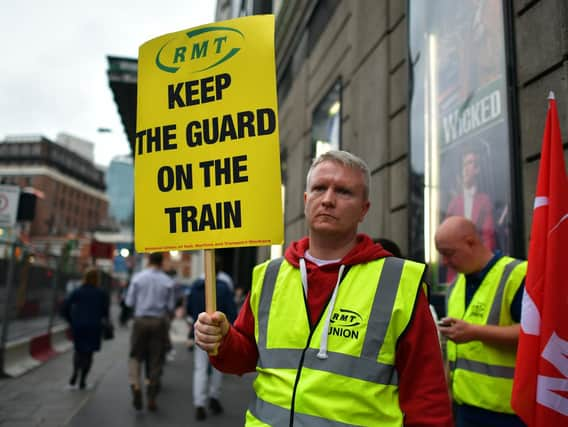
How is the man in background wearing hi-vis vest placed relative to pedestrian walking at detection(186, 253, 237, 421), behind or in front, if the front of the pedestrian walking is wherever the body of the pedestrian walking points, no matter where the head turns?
behind

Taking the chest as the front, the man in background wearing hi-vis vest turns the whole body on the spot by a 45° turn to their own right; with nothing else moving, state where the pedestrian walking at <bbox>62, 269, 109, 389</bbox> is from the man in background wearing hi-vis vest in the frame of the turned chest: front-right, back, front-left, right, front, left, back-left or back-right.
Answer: front-right

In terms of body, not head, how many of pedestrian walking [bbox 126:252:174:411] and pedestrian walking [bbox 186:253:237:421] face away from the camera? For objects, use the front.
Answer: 2

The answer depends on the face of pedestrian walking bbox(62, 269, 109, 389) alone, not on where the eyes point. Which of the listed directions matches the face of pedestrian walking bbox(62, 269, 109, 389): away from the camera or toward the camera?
away from the camera

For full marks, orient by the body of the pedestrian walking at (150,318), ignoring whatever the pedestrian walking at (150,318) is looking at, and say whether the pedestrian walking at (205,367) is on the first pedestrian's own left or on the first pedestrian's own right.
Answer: on the first pedestrian's own right

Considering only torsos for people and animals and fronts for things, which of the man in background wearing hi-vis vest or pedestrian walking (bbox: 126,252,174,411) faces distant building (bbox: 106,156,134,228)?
the pedestrian walking

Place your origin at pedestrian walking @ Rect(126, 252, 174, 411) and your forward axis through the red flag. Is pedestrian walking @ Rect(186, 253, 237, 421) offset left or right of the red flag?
left

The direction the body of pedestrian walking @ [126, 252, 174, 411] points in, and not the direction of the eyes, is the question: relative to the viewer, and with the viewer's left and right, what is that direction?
facing away from the viewer

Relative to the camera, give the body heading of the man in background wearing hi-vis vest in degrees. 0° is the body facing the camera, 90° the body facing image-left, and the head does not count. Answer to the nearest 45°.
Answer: approximately 45°

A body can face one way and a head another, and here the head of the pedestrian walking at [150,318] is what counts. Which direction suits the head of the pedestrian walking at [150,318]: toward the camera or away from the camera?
away from the camera

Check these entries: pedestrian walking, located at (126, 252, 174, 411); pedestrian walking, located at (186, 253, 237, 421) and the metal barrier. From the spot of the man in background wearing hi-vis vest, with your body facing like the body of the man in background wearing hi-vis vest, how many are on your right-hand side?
3

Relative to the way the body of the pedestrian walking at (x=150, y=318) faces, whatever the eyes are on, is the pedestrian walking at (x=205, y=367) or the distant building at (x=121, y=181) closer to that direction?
the distant building
